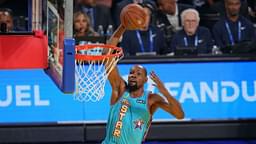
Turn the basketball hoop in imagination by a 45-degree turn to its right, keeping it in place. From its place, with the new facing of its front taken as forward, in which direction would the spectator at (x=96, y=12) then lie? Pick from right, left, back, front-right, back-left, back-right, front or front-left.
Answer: back-left

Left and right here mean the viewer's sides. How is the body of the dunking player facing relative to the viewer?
facing the viewer and to the left of the viewer

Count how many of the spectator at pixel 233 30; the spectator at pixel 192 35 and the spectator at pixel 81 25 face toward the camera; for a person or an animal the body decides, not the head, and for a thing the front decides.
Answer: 3

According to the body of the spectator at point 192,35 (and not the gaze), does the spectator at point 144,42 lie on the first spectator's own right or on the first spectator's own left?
on the first spectator's own right

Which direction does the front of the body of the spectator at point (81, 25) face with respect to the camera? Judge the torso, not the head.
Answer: toward the camera

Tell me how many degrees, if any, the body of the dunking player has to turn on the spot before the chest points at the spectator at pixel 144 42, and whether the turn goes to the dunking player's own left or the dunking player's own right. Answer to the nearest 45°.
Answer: approximately 135° to the dunking player's own right

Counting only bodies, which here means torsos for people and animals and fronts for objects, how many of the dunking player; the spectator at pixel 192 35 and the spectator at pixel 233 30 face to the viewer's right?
0

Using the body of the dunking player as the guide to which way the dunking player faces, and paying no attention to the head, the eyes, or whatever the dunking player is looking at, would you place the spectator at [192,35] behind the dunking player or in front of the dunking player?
behind

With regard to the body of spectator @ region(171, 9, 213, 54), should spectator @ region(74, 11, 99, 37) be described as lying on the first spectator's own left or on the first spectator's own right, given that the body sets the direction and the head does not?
on the first spectator's own right

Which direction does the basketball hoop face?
to the viewer's right

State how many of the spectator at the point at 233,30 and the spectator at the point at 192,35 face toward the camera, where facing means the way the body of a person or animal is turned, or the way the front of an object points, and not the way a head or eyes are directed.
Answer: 2
